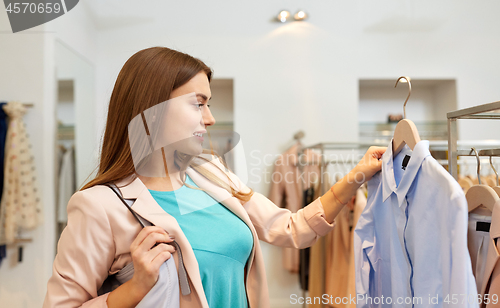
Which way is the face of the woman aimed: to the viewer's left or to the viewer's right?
to the viewer's right

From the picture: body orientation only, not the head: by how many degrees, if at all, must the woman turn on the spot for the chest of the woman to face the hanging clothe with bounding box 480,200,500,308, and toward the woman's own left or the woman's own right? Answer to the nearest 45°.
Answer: approximately 45° to the woman's own left

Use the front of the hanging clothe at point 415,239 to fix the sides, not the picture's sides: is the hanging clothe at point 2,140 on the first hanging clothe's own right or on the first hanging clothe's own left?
on the first hanging clothe's own right

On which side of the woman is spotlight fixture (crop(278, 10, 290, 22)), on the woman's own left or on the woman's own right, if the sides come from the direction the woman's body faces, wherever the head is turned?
on the woman's own left

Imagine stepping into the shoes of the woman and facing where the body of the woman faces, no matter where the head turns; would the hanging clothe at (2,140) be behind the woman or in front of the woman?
behind

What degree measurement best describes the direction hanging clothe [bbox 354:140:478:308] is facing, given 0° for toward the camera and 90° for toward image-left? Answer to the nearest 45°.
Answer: approximately 45°
